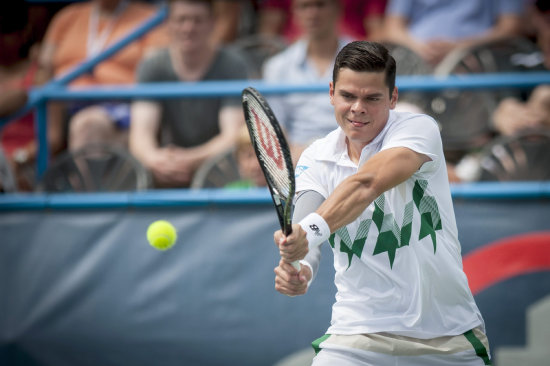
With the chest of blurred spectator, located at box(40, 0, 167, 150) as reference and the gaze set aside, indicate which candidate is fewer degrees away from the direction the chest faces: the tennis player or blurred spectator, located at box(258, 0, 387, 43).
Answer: the tennis player

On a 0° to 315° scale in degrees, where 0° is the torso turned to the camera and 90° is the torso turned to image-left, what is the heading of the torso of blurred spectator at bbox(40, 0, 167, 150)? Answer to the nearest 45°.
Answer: approximately 0°

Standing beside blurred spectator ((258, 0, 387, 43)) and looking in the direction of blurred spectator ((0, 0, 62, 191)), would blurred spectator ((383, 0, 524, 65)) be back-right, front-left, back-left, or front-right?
back-left

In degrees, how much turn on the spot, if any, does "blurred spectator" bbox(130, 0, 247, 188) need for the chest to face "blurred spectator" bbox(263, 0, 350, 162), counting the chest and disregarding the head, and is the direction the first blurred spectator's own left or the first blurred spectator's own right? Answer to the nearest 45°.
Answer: approximately 90° to the first blurred spectator's own left

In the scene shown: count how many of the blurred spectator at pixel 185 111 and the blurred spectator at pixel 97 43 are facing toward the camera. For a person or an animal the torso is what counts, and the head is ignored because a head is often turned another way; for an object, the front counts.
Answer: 2

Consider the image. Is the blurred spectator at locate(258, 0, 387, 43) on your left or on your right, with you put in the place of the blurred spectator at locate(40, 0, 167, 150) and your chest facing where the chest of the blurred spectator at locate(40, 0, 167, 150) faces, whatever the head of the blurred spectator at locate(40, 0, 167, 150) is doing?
on your left
